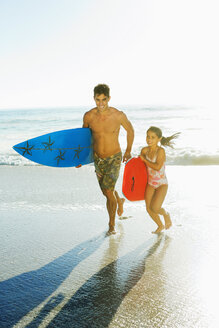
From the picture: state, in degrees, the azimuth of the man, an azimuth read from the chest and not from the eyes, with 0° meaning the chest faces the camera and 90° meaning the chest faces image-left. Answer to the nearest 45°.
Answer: approximately 0°

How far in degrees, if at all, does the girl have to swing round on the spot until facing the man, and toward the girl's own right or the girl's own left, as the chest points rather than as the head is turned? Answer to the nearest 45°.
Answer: approximately 90° to the girl's own right

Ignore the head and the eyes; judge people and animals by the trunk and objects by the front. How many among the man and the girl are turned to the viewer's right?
0

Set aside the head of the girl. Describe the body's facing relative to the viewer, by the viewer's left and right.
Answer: facing the viewer and to the left of the viewer

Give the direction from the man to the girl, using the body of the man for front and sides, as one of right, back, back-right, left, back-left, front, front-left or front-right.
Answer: front-left

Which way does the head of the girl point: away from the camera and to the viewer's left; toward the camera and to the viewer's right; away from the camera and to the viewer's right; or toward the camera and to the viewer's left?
toward the camera and to the viewer's left
